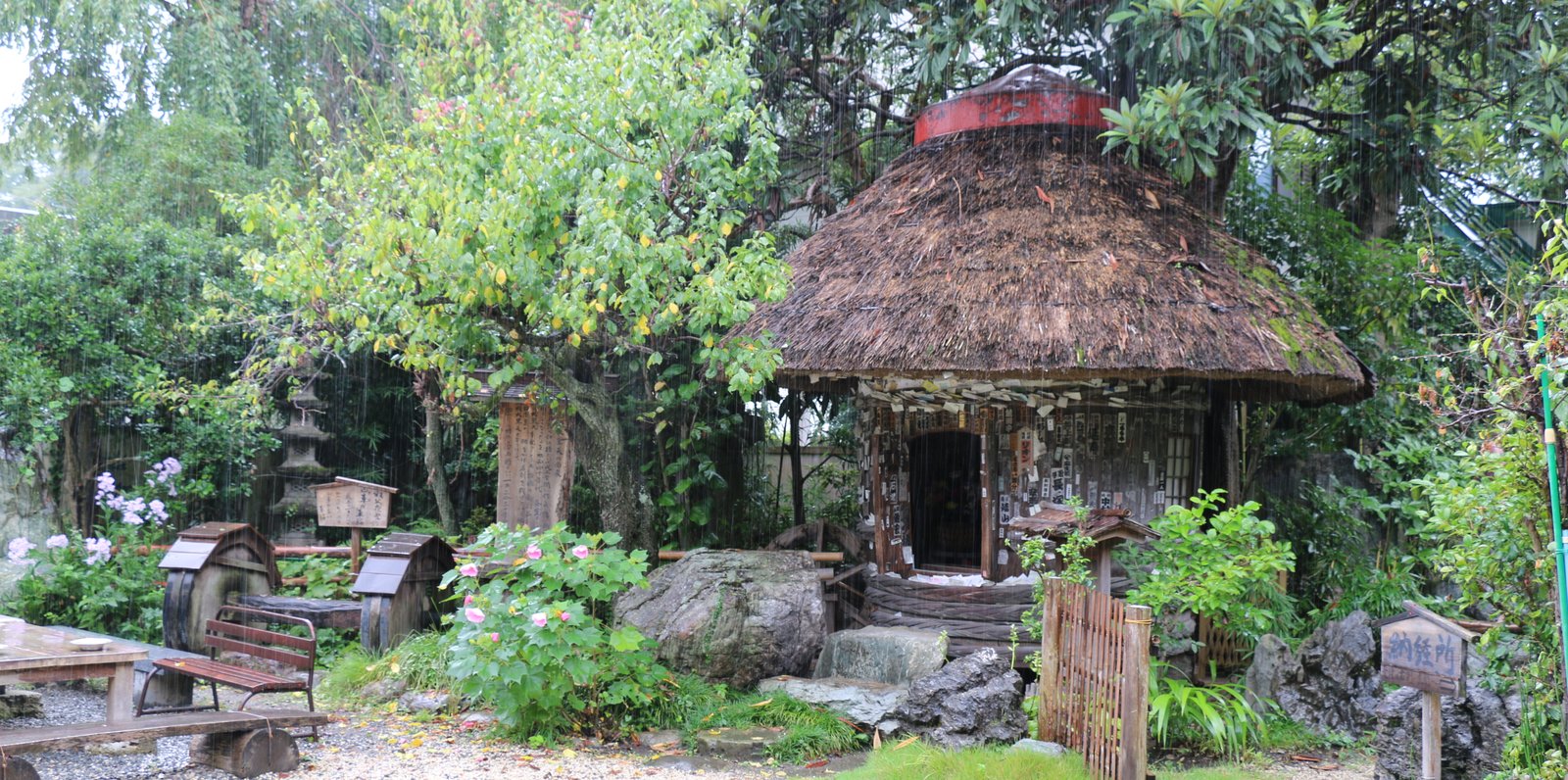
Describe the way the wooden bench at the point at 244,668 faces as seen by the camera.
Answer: facing the viewer and to the left of the viewer

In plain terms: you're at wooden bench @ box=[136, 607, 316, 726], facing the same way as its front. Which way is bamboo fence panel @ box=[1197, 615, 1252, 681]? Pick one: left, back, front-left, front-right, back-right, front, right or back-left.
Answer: back-left

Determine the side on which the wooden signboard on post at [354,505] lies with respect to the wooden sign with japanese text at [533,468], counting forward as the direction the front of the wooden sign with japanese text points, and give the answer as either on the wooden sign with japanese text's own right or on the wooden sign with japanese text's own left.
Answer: on the wooden sign with japanese text's own right

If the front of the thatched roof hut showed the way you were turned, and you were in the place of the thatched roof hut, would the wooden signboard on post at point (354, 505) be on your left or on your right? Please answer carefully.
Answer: on your right

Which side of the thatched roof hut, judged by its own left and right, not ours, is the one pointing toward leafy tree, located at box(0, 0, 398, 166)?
right

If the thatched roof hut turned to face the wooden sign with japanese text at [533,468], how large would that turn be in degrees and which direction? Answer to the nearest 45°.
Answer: approximately 90° to its right

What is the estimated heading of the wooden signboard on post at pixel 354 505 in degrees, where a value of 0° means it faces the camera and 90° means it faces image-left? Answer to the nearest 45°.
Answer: approximately 0°

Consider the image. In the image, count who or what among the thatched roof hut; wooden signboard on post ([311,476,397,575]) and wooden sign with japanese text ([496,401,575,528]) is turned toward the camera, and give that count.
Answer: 3

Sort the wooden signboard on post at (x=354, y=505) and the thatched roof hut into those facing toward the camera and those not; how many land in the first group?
2

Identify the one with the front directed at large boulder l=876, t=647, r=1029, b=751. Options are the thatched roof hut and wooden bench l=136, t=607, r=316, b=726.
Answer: the thatched roof hut

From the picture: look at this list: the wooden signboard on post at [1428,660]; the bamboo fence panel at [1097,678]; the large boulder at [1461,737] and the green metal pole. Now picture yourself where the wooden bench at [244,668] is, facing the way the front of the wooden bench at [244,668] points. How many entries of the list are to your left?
4

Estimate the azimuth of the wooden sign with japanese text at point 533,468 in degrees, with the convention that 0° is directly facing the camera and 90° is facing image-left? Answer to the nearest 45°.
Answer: approximately 0°
